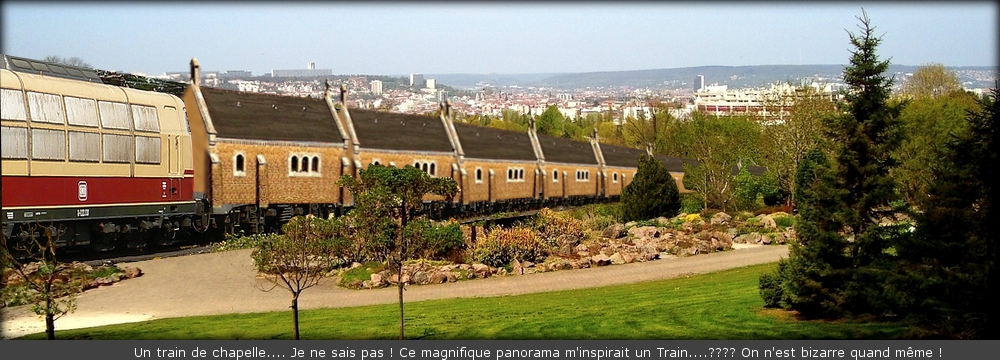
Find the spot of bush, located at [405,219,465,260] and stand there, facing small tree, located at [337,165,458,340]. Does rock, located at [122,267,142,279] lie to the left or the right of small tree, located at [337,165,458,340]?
right

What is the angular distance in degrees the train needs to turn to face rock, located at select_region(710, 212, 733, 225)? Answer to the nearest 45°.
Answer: approximately 180°

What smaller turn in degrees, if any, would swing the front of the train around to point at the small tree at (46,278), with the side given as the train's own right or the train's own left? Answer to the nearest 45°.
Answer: approximately 45° to the train's own left

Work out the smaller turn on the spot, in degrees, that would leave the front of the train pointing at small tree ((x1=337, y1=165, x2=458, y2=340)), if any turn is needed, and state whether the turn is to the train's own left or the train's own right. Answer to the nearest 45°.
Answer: approximately 90° to the train's own left

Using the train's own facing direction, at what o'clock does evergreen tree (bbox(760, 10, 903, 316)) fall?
The evergreen tree is roughly at 9 o'clock from the train.

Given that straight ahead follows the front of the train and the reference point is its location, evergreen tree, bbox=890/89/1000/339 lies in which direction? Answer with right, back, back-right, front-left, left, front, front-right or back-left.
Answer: left

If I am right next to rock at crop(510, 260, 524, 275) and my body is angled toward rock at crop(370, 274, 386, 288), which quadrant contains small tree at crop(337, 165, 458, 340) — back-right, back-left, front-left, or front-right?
front-left

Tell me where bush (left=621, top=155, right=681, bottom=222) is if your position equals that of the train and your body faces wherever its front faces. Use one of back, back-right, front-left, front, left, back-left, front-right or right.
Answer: back

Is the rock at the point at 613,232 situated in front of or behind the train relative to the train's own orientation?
behind

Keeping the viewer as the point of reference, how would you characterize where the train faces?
facing the viewer and to the left of the viewer

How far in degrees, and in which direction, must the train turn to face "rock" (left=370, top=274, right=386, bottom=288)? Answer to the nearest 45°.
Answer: approximately 90° to its left
